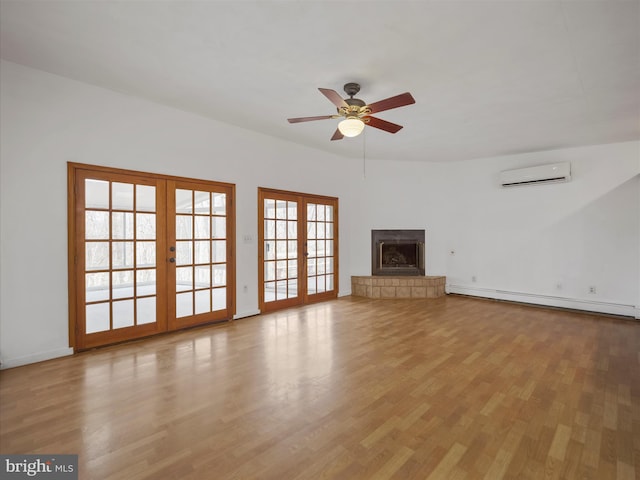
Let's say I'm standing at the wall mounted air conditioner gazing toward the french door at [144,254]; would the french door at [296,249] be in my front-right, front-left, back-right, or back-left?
front-right

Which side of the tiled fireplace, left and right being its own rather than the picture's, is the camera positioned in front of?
front

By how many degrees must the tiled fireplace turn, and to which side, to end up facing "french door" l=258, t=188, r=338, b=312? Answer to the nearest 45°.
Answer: approximately 45° to its right

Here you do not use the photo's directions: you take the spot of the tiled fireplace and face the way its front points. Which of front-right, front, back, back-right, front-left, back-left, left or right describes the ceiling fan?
front

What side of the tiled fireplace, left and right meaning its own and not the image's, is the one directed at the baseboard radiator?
left

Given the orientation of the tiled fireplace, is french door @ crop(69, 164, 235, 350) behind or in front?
in front

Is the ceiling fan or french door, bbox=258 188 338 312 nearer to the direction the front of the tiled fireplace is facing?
the ceiling fan
